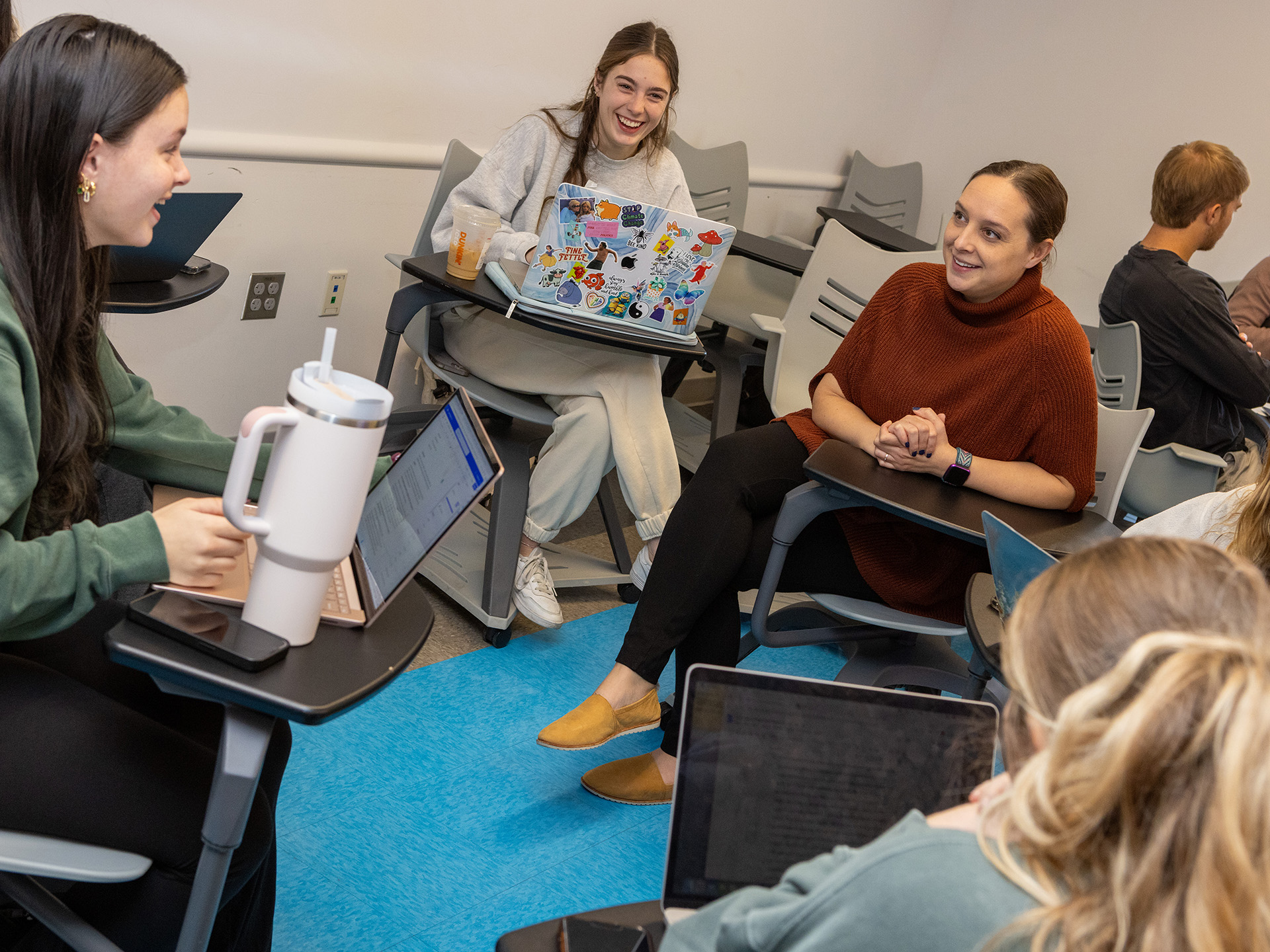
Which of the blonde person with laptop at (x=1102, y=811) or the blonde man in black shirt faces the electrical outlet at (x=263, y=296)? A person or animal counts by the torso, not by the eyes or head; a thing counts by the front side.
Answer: the blonde person with laptop

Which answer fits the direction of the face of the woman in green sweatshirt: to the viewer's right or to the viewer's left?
to the viewer's right

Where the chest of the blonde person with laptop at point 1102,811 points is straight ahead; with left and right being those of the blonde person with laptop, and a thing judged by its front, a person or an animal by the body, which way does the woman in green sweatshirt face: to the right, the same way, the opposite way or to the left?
to the right

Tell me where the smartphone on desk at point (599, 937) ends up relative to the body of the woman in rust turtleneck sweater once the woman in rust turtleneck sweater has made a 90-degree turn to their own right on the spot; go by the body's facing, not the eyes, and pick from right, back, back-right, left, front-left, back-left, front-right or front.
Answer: back-left

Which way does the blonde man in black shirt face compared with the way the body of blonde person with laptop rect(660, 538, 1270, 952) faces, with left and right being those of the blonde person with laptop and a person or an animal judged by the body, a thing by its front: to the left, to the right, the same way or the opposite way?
to the right

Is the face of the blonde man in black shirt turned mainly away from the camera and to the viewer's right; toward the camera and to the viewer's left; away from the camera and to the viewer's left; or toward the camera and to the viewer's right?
away from the camera and to the viewer's right

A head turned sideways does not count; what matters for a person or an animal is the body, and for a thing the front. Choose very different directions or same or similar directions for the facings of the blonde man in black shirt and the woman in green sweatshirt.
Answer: same or similar directions

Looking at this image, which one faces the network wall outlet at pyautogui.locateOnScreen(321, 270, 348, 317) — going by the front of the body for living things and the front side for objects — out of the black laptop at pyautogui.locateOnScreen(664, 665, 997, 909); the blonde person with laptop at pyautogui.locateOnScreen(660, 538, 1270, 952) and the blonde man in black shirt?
the blonde person with laptop

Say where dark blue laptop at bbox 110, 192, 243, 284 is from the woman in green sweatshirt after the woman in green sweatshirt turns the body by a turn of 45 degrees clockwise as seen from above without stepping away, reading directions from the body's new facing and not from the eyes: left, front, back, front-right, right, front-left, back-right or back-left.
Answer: back-left

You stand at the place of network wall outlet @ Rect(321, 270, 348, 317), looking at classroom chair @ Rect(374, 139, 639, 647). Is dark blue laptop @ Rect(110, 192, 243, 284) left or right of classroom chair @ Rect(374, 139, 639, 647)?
right

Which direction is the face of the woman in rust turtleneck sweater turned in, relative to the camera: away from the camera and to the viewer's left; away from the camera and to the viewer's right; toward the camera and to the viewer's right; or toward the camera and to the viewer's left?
toward the camera and to the viewer's left

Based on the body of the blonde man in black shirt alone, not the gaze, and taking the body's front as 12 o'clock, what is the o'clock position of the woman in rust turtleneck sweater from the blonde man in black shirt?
The woman in rust turtleneck sweater is roughly at 5 o'clock from the blonde man in black shirt.

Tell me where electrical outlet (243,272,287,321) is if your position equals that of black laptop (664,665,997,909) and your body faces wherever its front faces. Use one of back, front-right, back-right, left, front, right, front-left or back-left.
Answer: back-right

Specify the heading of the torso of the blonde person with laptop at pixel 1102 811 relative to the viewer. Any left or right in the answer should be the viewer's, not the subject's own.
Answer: facing away from the viewer and to the left of the viewer

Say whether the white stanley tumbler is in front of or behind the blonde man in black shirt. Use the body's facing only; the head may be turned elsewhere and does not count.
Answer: behind

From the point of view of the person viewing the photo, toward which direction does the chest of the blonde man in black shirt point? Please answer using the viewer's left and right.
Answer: facing away from the viewer and to the right of the viewer

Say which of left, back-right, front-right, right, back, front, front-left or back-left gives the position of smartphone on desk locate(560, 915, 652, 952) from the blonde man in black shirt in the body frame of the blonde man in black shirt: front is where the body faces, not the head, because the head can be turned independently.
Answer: back-right

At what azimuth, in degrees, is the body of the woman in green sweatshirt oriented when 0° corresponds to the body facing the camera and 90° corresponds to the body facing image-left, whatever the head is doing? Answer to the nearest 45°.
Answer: approximately 270°
